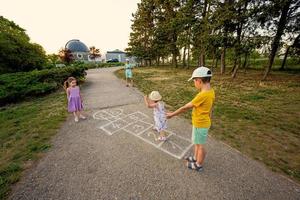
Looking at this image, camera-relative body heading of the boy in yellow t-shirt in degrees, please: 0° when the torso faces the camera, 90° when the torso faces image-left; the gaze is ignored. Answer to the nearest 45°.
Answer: approximately 90°

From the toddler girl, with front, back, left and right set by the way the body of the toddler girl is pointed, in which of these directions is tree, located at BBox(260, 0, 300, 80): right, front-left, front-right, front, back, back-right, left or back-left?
back-right

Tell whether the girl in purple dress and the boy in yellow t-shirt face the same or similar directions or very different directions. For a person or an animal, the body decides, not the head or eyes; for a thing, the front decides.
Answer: very different directions

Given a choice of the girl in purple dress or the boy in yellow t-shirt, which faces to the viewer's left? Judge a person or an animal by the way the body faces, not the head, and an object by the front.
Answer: the boy in yellow t-shirt

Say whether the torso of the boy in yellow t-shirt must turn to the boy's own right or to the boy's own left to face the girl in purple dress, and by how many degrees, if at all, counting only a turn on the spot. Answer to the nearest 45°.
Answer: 0° — they already face them

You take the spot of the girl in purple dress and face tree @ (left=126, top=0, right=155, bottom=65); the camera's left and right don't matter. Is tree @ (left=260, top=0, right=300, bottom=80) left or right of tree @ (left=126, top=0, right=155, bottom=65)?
right

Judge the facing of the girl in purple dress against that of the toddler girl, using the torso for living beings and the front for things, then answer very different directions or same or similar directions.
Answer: very different directions
